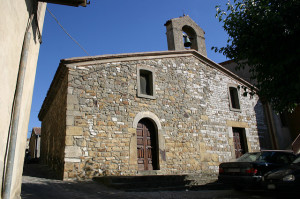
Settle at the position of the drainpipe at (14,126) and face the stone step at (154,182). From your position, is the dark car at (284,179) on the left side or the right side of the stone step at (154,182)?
right

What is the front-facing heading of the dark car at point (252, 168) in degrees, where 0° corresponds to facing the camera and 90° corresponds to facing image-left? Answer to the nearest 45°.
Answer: approximately 225°

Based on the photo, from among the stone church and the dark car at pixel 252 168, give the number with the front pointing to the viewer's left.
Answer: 0

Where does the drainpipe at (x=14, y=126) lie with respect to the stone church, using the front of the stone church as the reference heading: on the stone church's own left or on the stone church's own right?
on the stone church's own right

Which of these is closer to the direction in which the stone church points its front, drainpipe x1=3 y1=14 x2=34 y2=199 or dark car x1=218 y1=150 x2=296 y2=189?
the dark car
